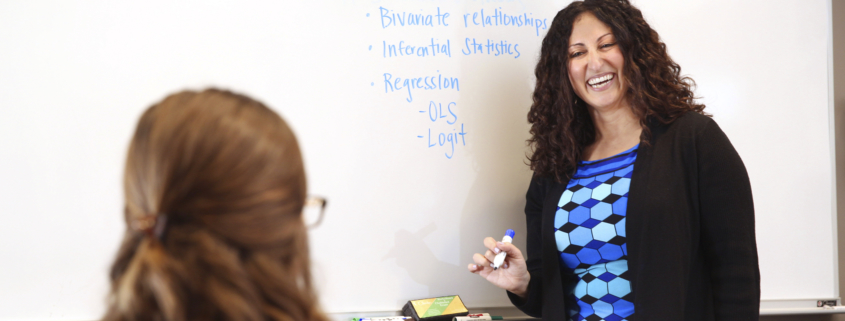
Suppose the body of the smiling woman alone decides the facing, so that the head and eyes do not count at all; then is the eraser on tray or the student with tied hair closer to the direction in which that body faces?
the student with tied hair

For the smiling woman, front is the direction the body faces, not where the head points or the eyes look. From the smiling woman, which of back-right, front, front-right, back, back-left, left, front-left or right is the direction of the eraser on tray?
front-right

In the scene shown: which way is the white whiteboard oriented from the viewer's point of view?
toward the camera

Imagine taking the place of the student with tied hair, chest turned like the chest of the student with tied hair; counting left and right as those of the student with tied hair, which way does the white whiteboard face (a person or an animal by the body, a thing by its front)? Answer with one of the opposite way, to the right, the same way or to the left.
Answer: the opposite way

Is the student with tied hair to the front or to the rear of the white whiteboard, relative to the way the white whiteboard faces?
to the front

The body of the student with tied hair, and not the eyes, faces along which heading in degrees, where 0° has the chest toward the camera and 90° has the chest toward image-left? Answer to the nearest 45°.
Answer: approximately 225°

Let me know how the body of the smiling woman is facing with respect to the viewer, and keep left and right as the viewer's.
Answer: facing the viewer and to the left of the viewer

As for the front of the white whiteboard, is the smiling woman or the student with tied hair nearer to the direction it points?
the student with tied hair

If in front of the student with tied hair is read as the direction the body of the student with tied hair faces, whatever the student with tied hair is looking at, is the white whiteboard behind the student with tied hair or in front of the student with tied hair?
in front

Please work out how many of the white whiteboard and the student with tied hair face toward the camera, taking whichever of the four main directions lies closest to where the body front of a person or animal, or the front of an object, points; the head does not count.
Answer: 1

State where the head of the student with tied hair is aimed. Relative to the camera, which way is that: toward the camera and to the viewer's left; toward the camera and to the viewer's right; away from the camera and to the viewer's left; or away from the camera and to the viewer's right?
away from the camera and to the viewer's right
